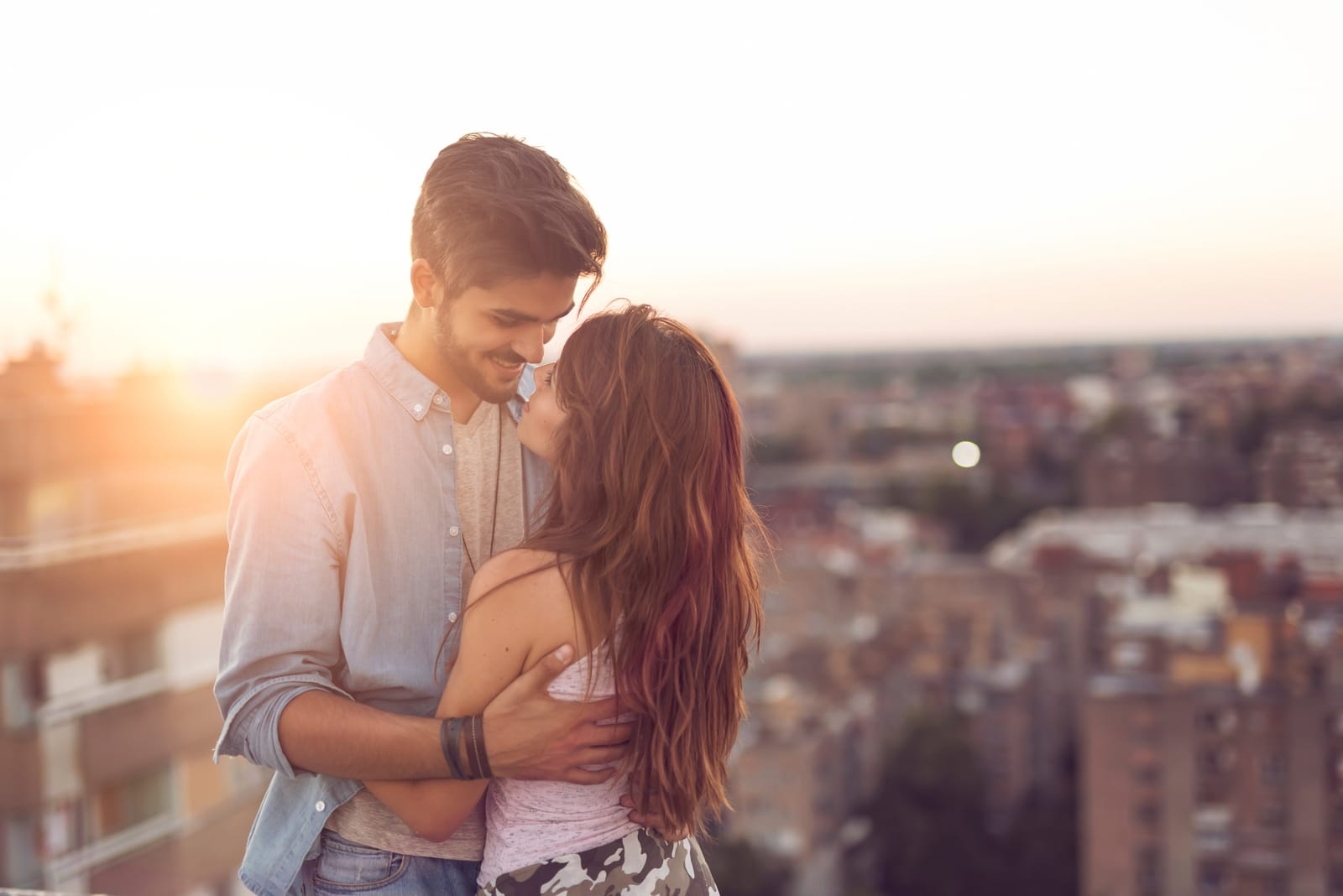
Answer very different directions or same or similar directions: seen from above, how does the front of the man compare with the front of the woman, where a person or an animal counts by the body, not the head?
very different directions

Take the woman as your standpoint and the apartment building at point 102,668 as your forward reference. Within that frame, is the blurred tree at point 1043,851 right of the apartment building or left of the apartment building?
right

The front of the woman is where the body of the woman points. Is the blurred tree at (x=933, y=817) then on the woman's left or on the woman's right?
on the woman's right

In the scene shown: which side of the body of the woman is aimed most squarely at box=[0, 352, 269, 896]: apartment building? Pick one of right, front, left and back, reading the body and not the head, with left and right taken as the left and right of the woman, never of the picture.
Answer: front

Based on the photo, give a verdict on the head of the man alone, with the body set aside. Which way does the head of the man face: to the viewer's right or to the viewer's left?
to the viewer's right

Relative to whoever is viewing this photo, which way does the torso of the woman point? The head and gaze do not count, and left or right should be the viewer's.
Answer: facing away from the viewer and to the left of the viewer

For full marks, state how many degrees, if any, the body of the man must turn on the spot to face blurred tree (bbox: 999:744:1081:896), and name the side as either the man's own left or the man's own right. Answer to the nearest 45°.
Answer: approximately 90° to the man's own left

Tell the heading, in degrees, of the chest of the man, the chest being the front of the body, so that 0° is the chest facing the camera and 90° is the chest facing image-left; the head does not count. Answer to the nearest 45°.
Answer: approximately 315°
